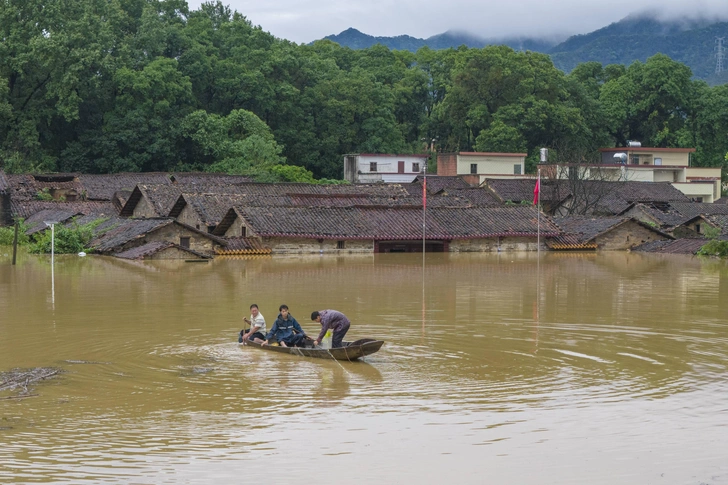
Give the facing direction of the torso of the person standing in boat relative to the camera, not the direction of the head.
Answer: to the viewer's left

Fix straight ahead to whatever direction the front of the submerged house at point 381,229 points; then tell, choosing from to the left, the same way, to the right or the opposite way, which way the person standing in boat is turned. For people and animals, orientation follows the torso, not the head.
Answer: to the right

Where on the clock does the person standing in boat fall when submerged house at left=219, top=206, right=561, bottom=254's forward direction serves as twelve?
The person standing in boat is roughly at 12 o'clock from the submerged house.

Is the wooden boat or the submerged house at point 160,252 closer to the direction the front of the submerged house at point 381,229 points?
the wooden boat

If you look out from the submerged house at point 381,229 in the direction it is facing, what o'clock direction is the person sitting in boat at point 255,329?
The person sitting in boat is roughly at 12 o'clock from the submerged house.

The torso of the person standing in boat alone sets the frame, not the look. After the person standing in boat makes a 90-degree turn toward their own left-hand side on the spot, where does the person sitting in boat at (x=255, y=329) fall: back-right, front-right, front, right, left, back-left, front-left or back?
back-right

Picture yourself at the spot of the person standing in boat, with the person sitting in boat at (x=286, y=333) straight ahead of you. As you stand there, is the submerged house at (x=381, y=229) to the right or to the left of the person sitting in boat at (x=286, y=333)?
right

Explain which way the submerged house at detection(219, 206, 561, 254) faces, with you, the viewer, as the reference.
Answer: facing the viewer

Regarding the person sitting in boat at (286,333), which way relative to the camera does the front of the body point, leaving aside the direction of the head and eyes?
toward the camera

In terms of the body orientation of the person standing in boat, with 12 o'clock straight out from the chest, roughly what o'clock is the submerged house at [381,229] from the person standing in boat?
The submerged house is roughly at 3 o'clock from the person standing in boat.

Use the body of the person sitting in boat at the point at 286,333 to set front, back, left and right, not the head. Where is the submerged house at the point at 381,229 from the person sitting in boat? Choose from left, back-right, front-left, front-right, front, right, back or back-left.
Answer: back

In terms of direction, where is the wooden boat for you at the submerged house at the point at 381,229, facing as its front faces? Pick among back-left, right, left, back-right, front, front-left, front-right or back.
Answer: front

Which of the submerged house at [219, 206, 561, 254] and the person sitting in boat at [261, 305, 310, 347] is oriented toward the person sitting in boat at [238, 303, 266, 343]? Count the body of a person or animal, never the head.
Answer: the submerged house
